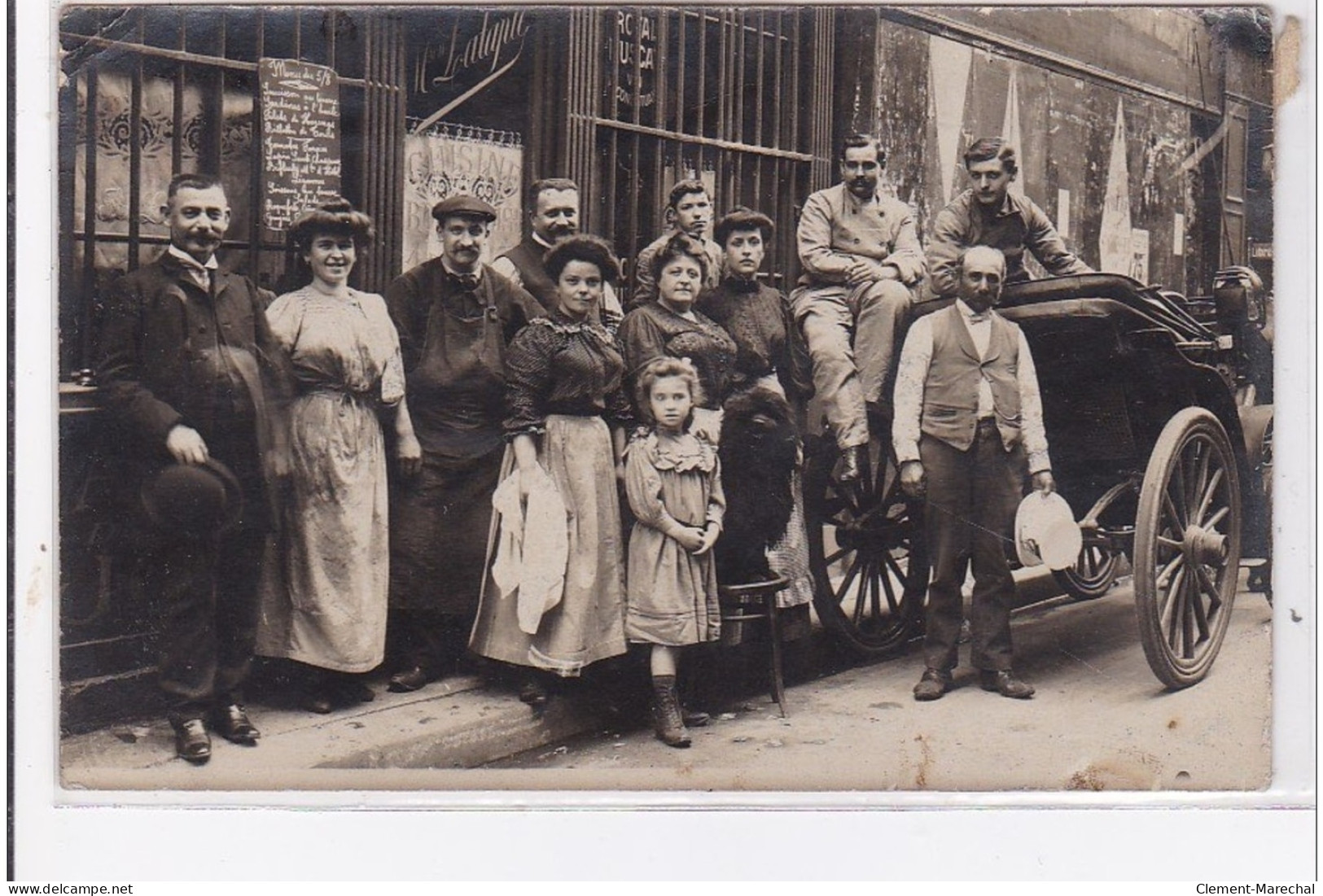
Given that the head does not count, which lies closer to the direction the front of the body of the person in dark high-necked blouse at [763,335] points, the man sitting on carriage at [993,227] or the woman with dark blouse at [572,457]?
the woman with dark blouse

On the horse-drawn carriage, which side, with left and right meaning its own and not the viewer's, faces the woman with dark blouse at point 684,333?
back

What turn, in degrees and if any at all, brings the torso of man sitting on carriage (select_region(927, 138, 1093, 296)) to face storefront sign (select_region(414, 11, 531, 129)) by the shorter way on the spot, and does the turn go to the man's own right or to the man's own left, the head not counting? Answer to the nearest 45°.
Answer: approximately 45° to the man's own right

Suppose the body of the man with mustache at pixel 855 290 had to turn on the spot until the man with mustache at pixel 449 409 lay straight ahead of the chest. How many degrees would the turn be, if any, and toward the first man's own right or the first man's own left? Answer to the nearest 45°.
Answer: approximately 45° to the first man's own right

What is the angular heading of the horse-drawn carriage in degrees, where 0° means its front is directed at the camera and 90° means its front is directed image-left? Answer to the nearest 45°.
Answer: approximately 225°

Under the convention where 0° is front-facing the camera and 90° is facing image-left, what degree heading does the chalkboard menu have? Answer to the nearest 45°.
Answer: approximately 315°

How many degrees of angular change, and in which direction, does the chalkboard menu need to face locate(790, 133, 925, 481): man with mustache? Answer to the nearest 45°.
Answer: approximately 45° to its left
